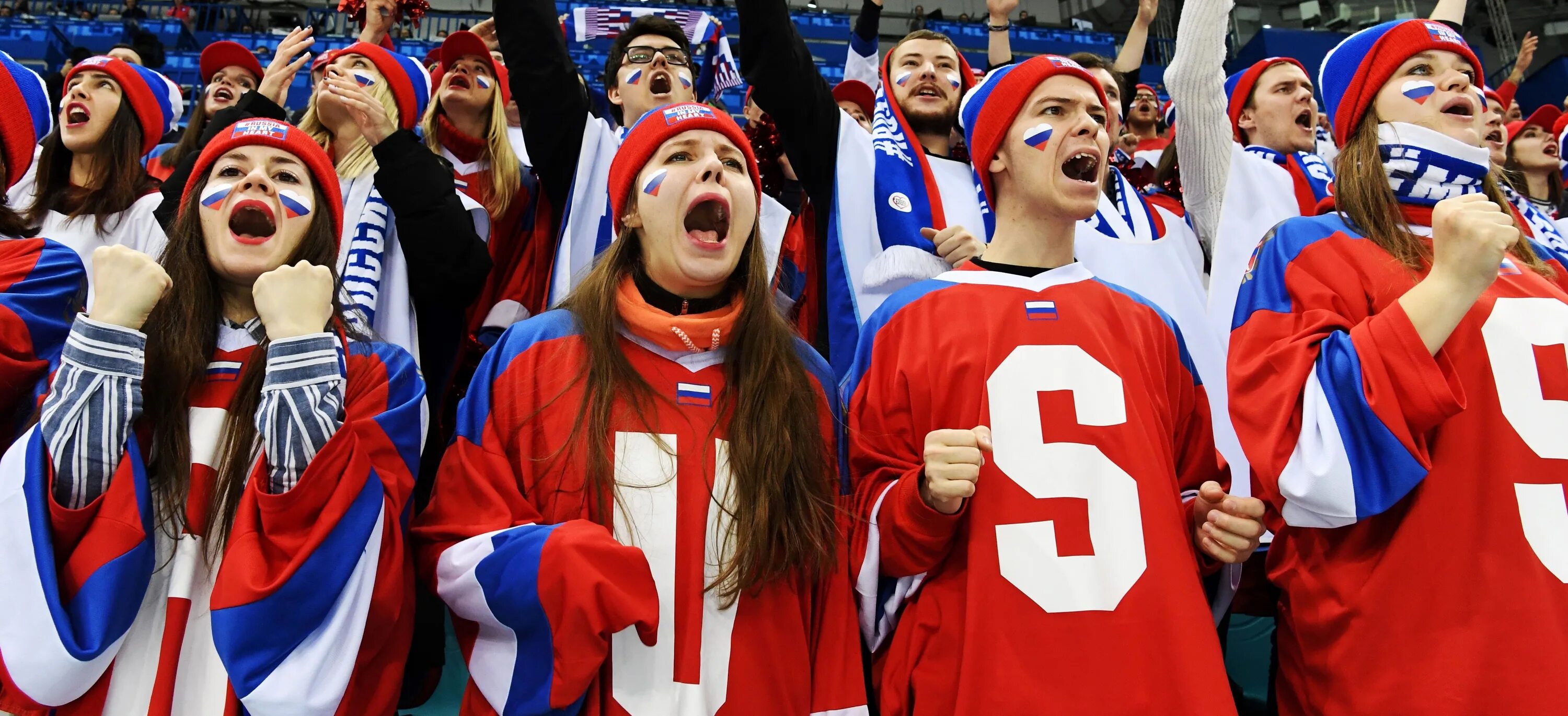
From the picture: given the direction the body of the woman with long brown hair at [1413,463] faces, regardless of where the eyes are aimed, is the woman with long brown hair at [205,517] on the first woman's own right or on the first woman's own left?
on the first woman's own right

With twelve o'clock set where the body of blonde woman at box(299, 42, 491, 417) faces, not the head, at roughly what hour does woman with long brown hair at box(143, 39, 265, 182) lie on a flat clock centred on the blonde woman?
The woman with long brown hair is roughly at 4 o'clock from the blonde woman.

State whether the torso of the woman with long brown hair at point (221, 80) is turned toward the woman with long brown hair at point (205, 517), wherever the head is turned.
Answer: yes

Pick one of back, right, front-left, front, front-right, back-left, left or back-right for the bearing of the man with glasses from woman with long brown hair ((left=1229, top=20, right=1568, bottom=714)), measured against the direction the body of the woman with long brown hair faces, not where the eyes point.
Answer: back-right

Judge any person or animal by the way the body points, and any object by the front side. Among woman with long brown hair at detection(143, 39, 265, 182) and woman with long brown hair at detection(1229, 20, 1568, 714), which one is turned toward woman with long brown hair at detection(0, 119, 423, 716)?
woman with long brown hair at detection(143, 39, 265, 182)

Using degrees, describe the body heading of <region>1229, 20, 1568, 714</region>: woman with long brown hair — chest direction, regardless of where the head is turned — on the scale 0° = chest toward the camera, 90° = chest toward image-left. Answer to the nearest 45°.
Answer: approximately 315°

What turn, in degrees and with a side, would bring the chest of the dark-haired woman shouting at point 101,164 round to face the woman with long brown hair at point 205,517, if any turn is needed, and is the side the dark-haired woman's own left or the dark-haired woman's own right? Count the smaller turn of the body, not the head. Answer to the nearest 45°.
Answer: approximately 45° to the dark-haired woman's own left

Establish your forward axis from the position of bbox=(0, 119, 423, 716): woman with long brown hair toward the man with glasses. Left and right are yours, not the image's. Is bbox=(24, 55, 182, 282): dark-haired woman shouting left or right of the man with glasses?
left

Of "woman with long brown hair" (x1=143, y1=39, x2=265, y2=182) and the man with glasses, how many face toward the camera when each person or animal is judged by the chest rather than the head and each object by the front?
2

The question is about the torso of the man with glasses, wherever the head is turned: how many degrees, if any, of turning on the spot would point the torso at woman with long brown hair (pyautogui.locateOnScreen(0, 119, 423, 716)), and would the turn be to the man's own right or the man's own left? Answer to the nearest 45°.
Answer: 0° — they already face them

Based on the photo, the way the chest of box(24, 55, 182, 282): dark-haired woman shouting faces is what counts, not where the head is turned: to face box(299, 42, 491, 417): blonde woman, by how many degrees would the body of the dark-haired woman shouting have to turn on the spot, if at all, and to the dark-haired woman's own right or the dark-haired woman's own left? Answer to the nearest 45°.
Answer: approximately 90° to the dark-haired woman's own left
